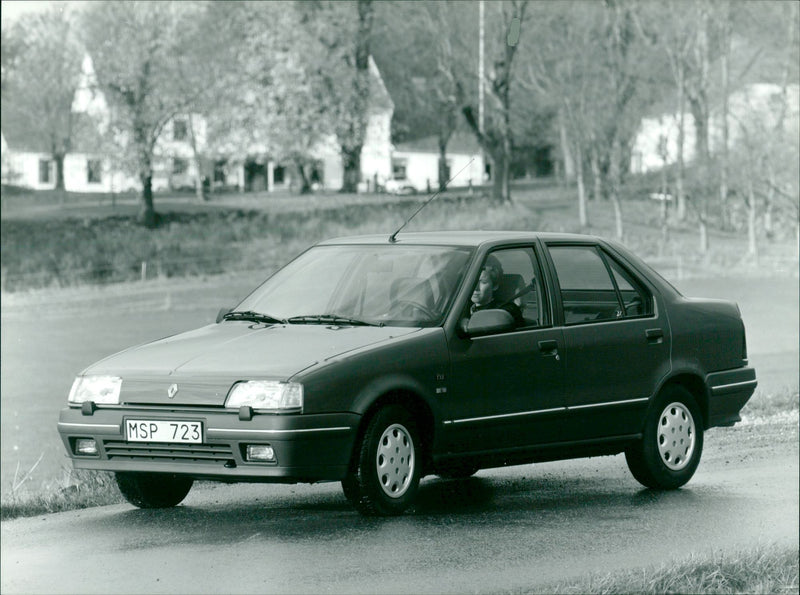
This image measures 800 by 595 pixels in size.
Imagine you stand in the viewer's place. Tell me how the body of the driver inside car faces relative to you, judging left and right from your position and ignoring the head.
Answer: facing the viewer and to the left of the viewer

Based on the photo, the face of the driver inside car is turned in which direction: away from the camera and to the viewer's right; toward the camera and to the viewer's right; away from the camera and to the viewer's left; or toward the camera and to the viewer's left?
toward the camera and to the viewer's left
